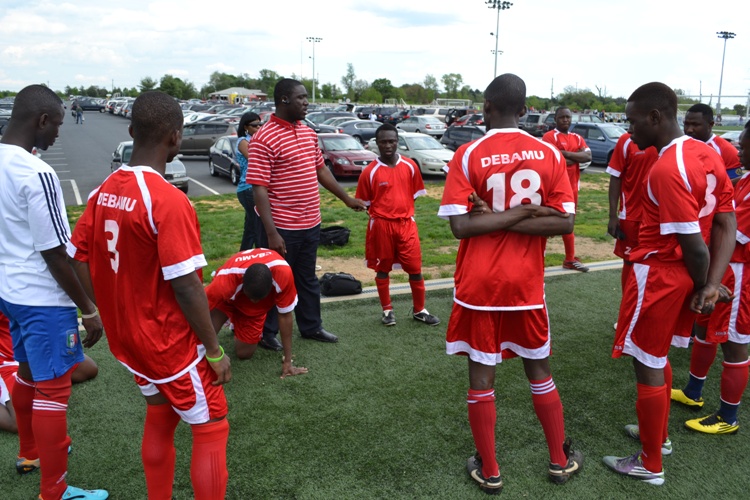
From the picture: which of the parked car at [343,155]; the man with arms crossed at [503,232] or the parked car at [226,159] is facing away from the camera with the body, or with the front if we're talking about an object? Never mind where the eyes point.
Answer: the man with arms crossed

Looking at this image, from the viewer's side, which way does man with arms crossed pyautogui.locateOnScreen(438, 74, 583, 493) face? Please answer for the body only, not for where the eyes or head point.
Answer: away from the camera

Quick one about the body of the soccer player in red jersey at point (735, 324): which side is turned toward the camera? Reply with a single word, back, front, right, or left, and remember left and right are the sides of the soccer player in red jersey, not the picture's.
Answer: left

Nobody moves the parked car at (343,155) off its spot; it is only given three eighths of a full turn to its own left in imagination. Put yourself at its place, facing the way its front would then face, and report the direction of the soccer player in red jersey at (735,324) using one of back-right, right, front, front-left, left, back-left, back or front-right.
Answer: back

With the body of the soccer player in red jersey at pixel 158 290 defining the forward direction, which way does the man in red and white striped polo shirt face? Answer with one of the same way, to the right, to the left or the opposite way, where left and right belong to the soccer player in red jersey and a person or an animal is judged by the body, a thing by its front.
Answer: to the right

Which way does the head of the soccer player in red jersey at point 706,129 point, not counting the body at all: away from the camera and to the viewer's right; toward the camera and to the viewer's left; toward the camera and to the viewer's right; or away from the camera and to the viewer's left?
toward the camera and to the viewer's left

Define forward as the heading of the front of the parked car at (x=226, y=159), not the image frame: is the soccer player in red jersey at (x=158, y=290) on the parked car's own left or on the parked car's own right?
on the parked car's own right

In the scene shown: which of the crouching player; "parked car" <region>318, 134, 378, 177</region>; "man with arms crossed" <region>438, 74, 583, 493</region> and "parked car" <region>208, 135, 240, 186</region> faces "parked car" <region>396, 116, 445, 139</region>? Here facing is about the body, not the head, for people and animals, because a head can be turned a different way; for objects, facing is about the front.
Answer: the man with arms crossed

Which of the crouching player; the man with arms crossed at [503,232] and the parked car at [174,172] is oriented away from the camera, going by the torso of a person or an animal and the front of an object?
the man with arms crossed

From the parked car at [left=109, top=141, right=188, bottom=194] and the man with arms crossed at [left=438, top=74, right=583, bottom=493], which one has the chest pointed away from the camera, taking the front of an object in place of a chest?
the man with arms crossed
